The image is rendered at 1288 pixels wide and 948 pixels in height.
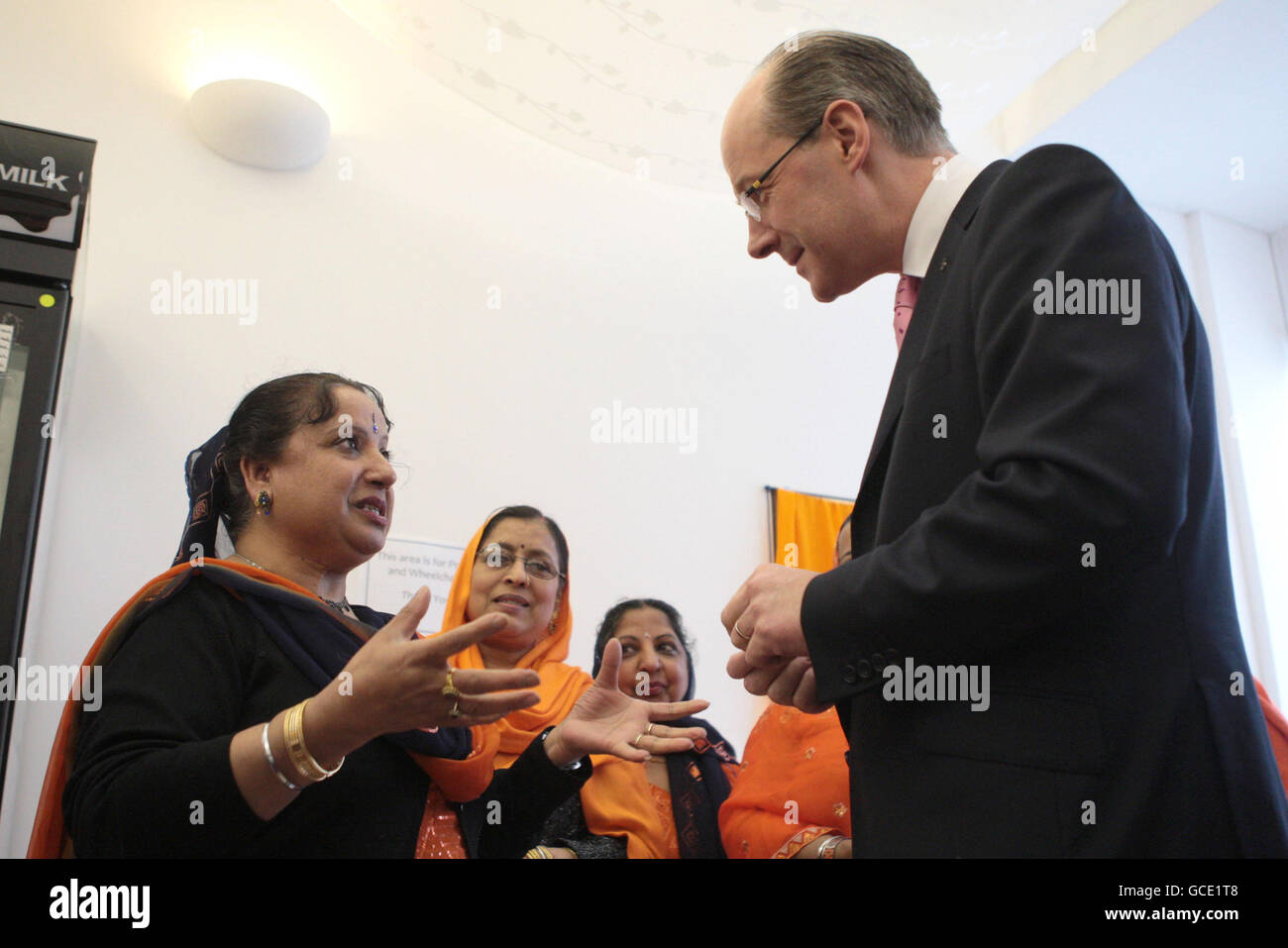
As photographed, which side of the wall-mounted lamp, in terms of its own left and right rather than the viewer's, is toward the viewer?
front

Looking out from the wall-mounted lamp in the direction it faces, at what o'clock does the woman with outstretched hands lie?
The woman with outstretched hands is roughly at 12 o'clock from the wall-mounted lamp.

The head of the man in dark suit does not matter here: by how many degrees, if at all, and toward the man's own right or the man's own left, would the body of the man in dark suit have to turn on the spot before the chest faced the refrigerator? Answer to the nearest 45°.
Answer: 0° — they already face it

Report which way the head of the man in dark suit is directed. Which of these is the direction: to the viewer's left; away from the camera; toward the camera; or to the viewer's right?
to the viewer's left

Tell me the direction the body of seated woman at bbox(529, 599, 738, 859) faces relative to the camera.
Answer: toward the camera

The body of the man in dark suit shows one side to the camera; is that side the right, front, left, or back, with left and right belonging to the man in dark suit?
left

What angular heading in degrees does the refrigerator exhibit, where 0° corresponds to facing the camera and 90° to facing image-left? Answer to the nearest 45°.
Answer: approximately 0°

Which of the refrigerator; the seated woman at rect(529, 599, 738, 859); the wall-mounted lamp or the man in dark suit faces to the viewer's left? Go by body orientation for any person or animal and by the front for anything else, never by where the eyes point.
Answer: the man in dark suit
